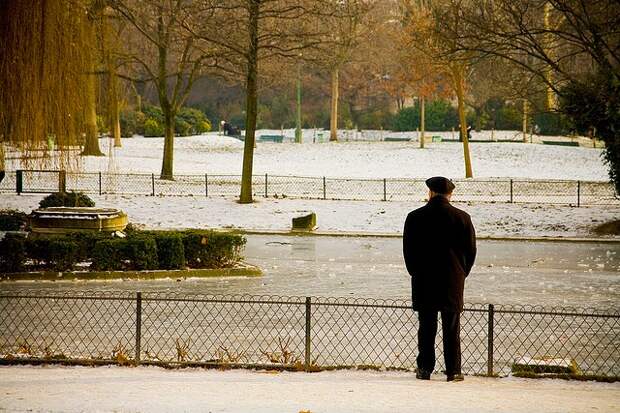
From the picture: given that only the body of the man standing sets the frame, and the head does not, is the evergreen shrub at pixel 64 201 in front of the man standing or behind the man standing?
in front

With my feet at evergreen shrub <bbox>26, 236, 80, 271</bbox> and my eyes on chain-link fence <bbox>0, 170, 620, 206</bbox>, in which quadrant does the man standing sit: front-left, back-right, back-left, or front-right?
back-right

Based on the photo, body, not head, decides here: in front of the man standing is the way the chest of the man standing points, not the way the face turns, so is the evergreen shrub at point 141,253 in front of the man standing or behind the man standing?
in front

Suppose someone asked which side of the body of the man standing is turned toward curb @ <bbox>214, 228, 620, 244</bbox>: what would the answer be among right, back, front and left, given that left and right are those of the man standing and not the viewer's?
front

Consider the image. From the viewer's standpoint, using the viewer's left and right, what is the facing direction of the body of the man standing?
facing away from the viewer

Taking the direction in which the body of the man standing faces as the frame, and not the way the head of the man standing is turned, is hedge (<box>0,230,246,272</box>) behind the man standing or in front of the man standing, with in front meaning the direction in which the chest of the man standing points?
in front

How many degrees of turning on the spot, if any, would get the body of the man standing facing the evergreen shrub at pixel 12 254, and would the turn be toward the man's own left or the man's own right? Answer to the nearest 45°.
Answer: approximately 45° to the man's own left

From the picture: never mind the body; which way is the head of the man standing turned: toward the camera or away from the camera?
away from the camera

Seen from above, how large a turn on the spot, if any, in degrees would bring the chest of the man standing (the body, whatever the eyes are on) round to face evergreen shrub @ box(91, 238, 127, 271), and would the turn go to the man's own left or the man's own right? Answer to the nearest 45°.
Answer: approximately 45° to the man's own left

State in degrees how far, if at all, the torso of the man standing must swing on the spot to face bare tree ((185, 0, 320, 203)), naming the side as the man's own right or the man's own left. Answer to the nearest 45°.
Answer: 0° — they already face it

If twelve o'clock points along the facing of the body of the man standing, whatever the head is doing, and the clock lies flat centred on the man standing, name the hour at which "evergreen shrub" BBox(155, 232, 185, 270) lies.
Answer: The evergreen shrub is roughly at 11 o'clock from the man standing.
